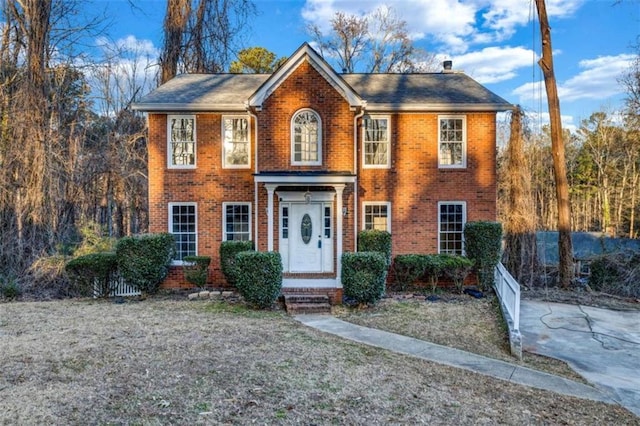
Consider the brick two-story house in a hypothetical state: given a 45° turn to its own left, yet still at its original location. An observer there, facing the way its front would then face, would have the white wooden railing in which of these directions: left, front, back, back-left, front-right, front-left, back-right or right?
front

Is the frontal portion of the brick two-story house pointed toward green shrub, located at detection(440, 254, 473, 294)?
no

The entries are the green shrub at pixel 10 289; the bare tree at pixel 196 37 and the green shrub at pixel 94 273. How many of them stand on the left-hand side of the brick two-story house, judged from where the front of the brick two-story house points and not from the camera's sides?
0

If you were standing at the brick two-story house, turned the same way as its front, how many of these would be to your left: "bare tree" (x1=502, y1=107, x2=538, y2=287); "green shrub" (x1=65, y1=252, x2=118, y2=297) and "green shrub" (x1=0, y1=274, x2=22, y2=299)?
1

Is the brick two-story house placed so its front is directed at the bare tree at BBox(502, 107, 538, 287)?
no

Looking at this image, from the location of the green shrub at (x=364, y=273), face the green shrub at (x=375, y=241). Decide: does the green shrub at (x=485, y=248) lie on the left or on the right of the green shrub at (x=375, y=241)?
right

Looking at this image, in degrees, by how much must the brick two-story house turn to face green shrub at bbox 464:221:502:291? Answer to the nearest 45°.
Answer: approximately 90° to its left

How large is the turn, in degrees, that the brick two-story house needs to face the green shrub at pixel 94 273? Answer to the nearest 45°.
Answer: approximately 90° to its right

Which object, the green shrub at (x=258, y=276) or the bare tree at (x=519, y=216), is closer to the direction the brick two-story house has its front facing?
the green shrub

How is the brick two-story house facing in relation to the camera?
toward the camera

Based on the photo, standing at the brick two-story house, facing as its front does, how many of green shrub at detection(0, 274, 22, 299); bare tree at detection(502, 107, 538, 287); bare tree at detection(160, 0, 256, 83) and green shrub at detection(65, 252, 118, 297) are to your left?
1

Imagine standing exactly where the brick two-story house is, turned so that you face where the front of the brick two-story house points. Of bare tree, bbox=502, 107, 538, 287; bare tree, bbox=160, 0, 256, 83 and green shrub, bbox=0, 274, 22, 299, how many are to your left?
1

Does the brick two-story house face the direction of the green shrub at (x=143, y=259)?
no

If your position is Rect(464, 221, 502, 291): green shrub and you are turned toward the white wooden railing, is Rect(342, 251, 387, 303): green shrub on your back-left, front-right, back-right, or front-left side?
front-right

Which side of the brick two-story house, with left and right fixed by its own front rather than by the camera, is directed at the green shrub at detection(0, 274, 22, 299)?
right
